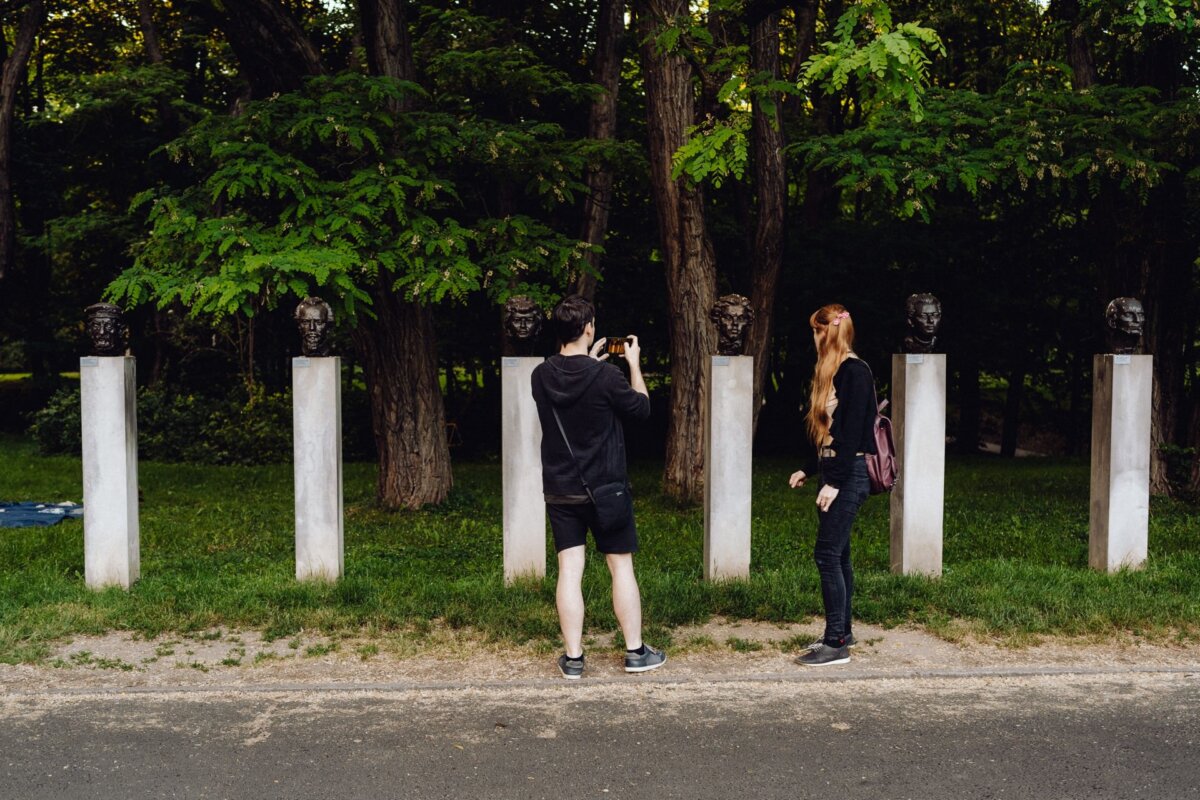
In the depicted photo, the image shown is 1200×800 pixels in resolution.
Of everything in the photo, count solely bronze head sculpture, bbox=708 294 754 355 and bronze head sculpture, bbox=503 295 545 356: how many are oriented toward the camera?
2

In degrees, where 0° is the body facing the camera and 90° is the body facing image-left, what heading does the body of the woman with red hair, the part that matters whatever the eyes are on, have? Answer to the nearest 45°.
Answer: approximately 90°

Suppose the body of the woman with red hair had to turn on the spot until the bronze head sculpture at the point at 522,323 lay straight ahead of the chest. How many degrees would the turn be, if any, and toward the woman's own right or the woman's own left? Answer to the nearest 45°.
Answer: approximately 45° to the woman's own right

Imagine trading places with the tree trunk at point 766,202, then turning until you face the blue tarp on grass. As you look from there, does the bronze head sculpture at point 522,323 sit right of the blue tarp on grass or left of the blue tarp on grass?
left

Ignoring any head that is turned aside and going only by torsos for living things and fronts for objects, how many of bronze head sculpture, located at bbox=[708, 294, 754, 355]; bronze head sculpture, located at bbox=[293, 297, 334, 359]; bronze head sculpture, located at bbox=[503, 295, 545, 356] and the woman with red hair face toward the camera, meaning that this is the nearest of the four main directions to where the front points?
3

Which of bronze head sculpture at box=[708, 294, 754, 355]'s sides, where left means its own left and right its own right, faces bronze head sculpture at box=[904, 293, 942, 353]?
left
